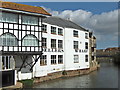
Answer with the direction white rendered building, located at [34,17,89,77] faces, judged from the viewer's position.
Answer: facing the viewer and to the right of the viewer
